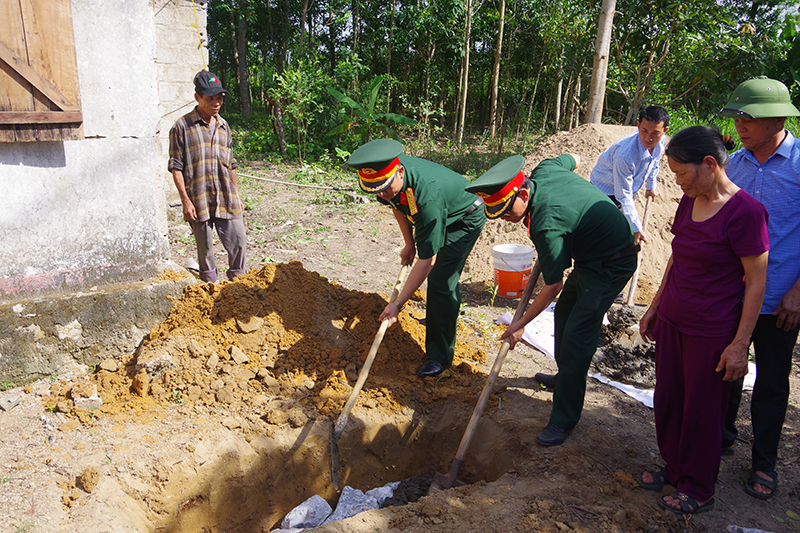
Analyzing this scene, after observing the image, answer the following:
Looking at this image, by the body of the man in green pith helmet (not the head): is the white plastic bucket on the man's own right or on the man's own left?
on the man's own right

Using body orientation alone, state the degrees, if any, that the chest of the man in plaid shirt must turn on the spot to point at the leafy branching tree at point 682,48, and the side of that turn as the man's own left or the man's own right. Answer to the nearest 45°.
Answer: approximately 90° to the man's own left

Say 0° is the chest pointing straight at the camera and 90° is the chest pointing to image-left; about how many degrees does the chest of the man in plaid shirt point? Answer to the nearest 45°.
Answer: approximately 315°

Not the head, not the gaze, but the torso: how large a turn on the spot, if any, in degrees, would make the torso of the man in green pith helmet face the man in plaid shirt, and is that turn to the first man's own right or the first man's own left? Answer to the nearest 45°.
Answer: approximately 45° to the first man's own right

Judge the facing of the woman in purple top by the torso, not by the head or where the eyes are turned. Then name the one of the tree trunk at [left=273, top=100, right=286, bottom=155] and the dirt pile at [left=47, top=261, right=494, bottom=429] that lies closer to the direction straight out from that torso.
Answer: the dirt pile

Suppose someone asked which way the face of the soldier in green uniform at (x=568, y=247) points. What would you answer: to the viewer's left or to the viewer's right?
to the viewer's left

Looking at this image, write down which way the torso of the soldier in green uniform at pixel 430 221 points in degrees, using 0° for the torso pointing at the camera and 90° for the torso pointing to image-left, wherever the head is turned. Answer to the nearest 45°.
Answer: approximately 45°
